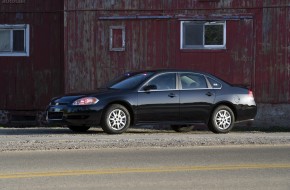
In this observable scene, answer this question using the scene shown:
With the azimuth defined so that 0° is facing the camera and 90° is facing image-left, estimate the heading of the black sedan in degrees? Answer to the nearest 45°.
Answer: approximately 45°
